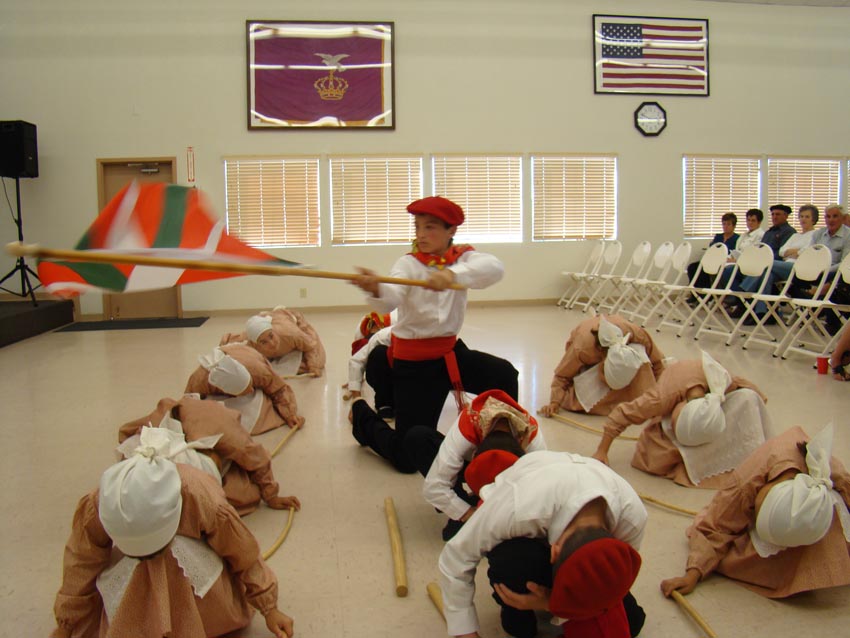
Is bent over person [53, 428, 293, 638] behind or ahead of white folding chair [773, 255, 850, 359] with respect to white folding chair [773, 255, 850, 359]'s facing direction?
ahead

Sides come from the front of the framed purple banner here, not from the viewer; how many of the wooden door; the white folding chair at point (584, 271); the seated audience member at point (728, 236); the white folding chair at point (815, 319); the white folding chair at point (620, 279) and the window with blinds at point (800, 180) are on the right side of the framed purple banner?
1

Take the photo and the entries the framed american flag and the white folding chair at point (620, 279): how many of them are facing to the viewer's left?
1

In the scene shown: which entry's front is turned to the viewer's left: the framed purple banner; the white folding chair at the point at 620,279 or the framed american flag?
the white folding chair

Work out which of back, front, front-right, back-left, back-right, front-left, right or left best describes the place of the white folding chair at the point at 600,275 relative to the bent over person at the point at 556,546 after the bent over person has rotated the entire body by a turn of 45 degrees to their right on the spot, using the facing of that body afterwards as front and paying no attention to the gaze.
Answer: back-right

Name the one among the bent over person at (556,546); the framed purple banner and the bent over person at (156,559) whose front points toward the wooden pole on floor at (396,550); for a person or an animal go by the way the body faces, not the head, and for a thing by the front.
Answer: the framed purple banner

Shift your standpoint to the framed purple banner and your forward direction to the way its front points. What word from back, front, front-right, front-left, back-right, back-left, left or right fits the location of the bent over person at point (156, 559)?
front

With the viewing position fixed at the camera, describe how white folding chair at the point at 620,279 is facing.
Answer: facing to the left of the viewer

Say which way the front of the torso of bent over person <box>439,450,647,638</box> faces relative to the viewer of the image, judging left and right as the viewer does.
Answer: facing the viewer

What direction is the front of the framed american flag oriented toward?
toward the camera

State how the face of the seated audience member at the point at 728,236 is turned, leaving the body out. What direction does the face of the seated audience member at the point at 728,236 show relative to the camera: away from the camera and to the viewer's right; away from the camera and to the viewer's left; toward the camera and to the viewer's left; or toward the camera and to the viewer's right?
toward the camera and to the viewer's left
